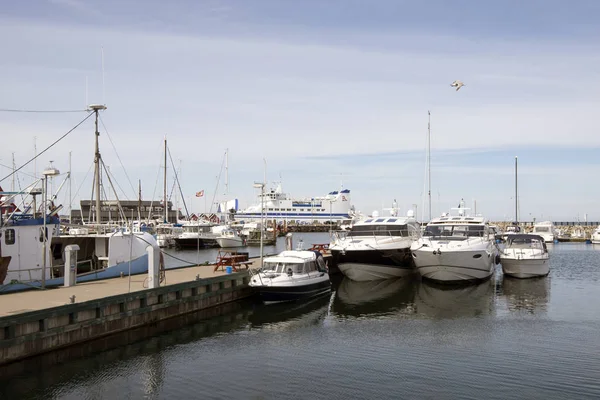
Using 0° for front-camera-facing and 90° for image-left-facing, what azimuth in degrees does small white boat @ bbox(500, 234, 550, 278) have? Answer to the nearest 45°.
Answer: approximately 0°

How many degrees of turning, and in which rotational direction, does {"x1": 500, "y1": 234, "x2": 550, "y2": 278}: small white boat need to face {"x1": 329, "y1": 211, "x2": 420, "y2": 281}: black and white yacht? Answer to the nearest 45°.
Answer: approximately 45° to its right

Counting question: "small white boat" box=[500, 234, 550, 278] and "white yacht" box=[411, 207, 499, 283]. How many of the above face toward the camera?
2

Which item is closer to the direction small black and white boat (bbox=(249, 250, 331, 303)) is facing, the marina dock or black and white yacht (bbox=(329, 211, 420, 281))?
the marina dock

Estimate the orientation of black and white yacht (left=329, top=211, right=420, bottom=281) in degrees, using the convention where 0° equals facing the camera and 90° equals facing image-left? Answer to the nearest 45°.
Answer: approximately 45°

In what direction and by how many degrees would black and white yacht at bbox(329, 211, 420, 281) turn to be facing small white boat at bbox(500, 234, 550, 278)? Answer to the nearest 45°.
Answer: approximately 135° to its left

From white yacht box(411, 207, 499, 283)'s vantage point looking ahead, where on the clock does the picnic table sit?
The picnic table is roughly at 2 o'clock from the white yacht.

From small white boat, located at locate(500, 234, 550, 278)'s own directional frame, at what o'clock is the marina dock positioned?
The marina dock is roughly at 1 o'clock from the small white boat.

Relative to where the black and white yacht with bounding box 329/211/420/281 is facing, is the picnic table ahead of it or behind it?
ahead

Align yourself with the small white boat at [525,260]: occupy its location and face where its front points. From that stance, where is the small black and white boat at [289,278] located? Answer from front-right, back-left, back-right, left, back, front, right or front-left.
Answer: front-right
